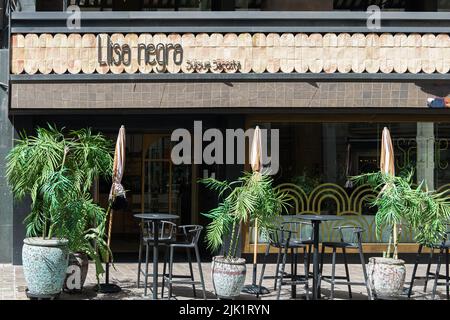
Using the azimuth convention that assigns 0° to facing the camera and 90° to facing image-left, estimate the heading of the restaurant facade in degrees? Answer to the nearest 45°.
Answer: approximately 0°

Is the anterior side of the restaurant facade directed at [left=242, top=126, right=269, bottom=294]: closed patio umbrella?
yes

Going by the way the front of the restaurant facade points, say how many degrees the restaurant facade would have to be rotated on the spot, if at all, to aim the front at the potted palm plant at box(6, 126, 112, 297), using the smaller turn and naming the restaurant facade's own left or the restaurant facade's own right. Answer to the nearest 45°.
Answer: approximately 45° to the restaurant facade's own right

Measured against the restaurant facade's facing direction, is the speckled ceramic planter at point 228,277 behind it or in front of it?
in front

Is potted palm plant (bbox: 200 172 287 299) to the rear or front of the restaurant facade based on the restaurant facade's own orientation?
to the front
